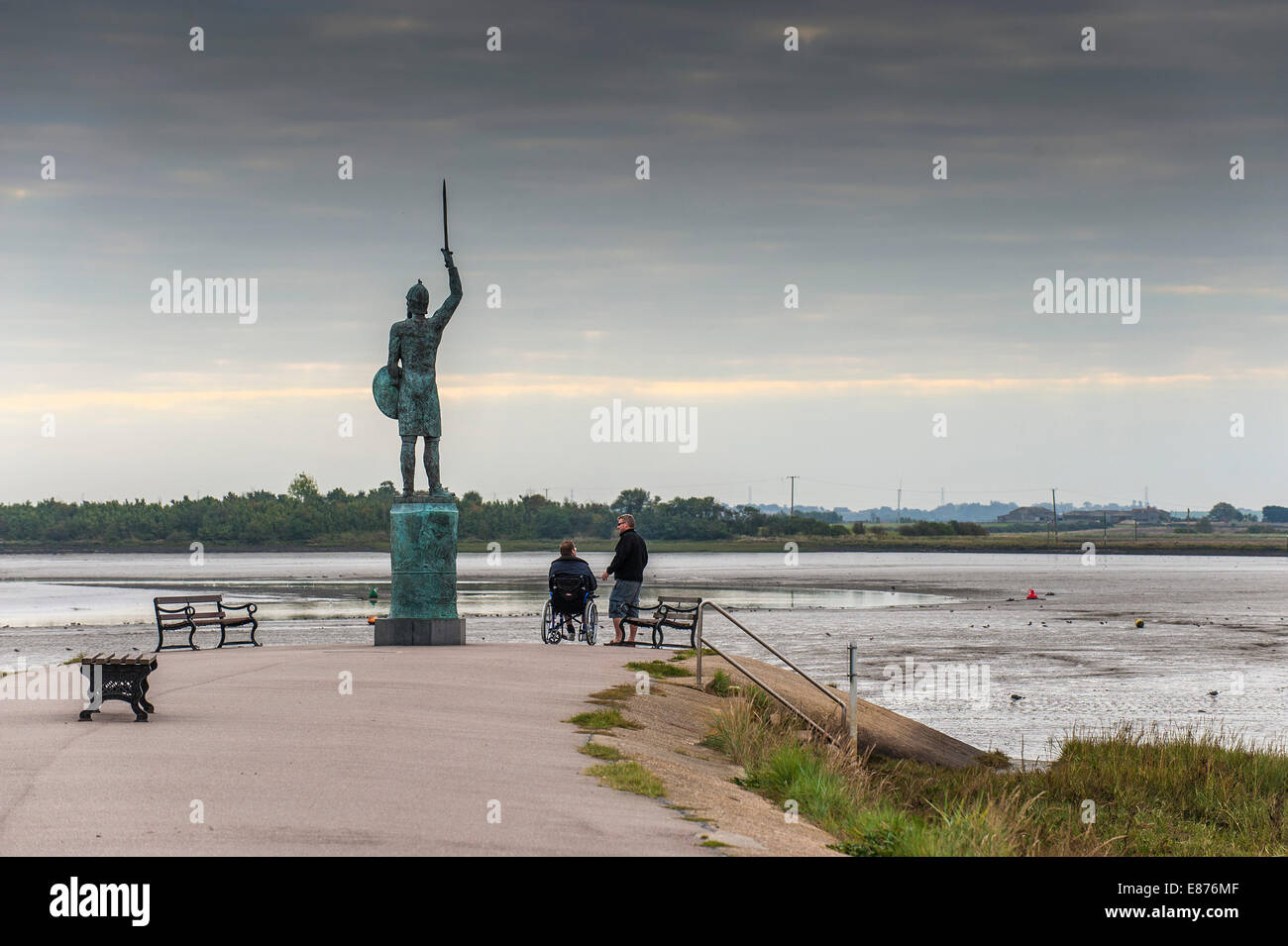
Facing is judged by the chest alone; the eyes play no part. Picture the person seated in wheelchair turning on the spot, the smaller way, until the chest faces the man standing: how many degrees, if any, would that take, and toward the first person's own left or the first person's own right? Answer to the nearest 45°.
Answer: approximately 135° to the first person's own right

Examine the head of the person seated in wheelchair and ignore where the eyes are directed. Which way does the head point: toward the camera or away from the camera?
away from the camera

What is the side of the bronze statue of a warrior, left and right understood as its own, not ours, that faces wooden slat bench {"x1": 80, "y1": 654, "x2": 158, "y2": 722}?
back

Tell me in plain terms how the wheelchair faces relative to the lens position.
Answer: facing away from the viewer

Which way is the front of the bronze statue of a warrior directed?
away from the camera

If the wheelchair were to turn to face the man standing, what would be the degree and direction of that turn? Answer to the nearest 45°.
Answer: approximately 135° to its right

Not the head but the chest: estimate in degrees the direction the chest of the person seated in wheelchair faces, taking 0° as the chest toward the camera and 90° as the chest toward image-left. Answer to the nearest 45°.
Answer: approximately 180°
